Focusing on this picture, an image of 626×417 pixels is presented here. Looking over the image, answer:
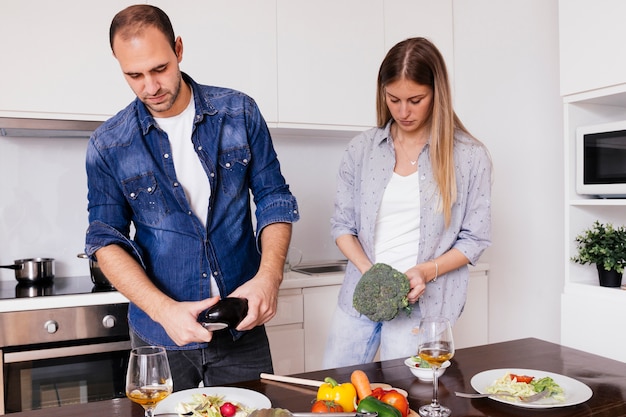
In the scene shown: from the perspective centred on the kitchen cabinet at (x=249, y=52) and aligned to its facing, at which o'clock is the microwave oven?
The microwave oven is roughly at 10 o'clock from the kitchen cabinet.

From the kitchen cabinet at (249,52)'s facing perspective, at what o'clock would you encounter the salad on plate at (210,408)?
The salad on plate is roughly at 12 o'clock from the kitchen cabinet.

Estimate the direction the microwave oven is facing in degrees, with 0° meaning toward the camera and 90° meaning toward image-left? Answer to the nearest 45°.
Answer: approximately 45°

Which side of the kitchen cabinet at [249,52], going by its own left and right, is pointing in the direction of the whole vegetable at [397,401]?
front

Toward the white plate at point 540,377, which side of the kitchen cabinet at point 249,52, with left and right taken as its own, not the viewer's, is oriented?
front

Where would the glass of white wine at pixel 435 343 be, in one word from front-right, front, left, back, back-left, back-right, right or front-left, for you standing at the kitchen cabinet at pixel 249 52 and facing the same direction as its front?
front

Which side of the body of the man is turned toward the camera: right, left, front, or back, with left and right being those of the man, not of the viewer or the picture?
front

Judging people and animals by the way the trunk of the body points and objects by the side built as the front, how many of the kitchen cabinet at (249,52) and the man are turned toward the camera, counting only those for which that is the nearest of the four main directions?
2

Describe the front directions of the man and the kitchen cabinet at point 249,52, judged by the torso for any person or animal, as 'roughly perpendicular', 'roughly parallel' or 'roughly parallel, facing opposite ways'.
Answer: roughly parallel

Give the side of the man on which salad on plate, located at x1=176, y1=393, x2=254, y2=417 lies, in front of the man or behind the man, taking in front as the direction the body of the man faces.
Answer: in front

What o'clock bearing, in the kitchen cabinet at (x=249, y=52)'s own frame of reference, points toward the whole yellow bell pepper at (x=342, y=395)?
The whole yellow bell pepper is roughly at 12 o'clock from the kitchen cabinet.

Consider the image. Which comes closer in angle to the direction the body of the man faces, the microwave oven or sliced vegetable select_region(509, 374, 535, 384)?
the sliced vegetable

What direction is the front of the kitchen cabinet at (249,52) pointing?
toward the camera

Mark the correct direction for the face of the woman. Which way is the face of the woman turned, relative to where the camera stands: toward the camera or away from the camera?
toward the camera

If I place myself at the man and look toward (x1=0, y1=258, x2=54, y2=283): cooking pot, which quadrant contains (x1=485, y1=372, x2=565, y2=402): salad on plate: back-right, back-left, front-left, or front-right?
back-right

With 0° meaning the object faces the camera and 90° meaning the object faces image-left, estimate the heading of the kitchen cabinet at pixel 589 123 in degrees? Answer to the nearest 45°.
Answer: approximately 45°
